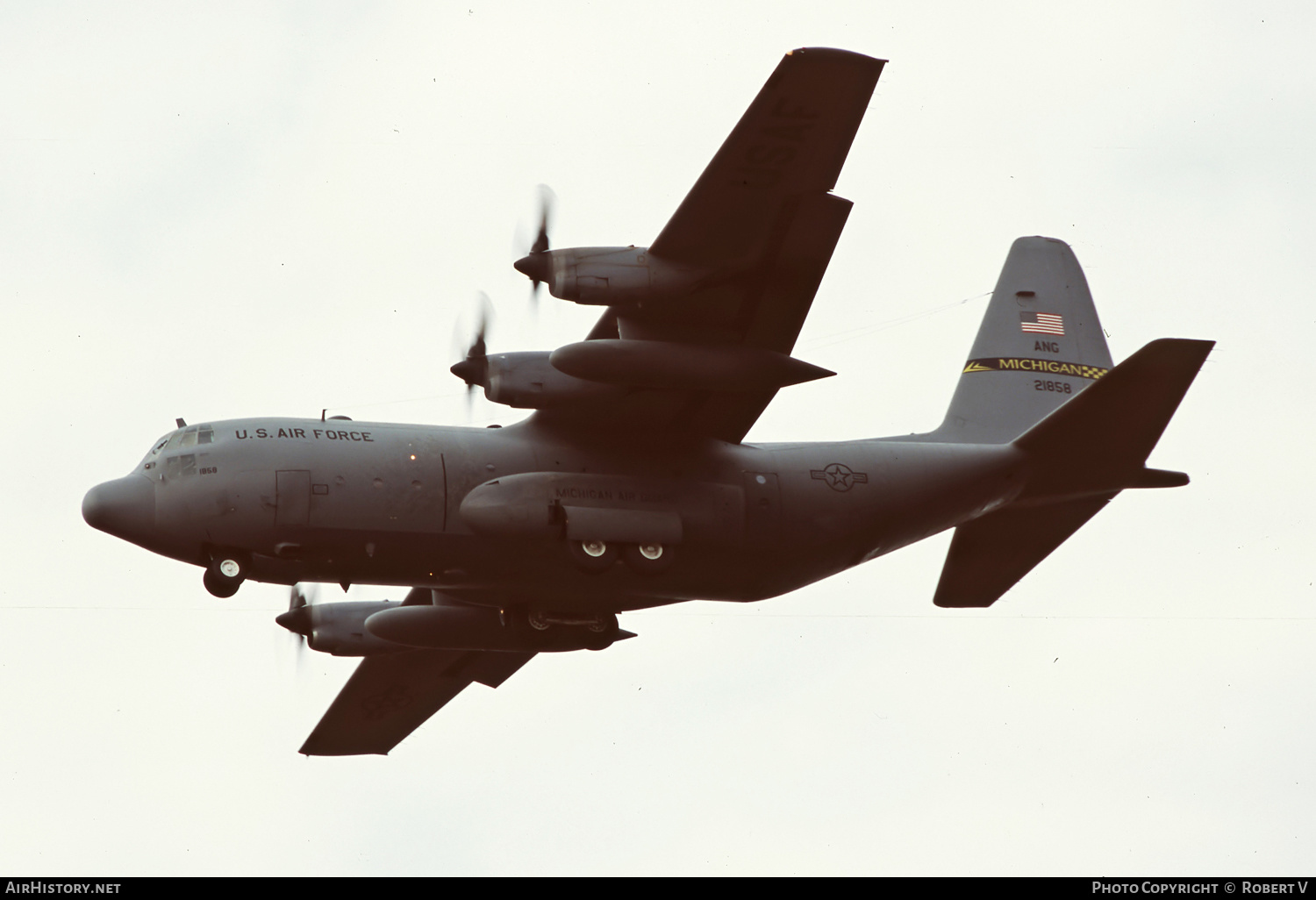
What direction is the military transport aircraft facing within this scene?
to the viewer's left
